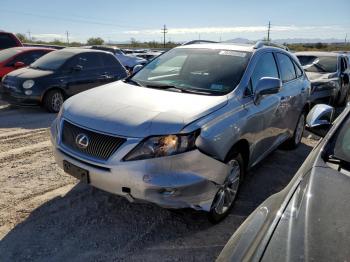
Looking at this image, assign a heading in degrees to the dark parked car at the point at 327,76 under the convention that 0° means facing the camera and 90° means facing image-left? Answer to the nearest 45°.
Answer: approximately 45°

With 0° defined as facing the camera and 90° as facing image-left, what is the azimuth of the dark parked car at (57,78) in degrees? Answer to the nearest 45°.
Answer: approximately 45°

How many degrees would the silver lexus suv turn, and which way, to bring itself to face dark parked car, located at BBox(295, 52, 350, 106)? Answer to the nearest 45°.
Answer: approximately 180°

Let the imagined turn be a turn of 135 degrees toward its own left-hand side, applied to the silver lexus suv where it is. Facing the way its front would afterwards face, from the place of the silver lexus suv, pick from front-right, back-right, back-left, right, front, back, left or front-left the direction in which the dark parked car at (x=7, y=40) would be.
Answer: back-left

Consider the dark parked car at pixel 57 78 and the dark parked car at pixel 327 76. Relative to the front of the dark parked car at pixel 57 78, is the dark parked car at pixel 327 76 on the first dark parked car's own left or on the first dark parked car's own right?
on the first dark parked car's own left
